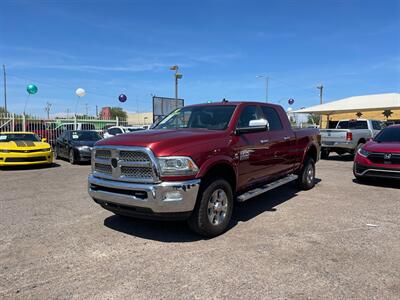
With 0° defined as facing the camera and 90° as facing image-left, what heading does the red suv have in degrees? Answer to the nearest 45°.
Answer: approximately 45°

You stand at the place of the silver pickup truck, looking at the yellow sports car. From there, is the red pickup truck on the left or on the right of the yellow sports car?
left

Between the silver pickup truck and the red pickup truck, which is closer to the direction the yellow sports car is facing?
the red pickup truck

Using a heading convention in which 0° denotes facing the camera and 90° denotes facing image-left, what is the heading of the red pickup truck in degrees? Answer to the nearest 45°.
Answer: approximately 45°

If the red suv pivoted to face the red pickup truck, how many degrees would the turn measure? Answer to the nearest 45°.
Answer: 0° — it already faces it

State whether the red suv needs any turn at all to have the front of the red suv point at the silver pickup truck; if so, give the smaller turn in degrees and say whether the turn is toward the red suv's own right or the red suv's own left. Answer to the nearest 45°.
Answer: approximately 135° to the red suv's own right

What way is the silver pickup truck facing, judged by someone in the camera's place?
facing away from the viewer and to the right of the viewer

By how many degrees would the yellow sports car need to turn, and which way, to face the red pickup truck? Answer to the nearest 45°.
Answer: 0° — it already faces it

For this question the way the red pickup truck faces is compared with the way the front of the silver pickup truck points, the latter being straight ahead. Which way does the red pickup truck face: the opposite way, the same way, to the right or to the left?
the opposite way

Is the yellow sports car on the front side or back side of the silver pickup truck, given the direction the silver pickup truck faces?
on the back side

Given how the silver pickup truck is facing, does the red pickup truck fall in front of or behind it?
behind

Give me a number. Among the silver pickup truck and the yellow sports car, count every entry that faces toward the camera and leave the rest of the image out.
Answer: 1
